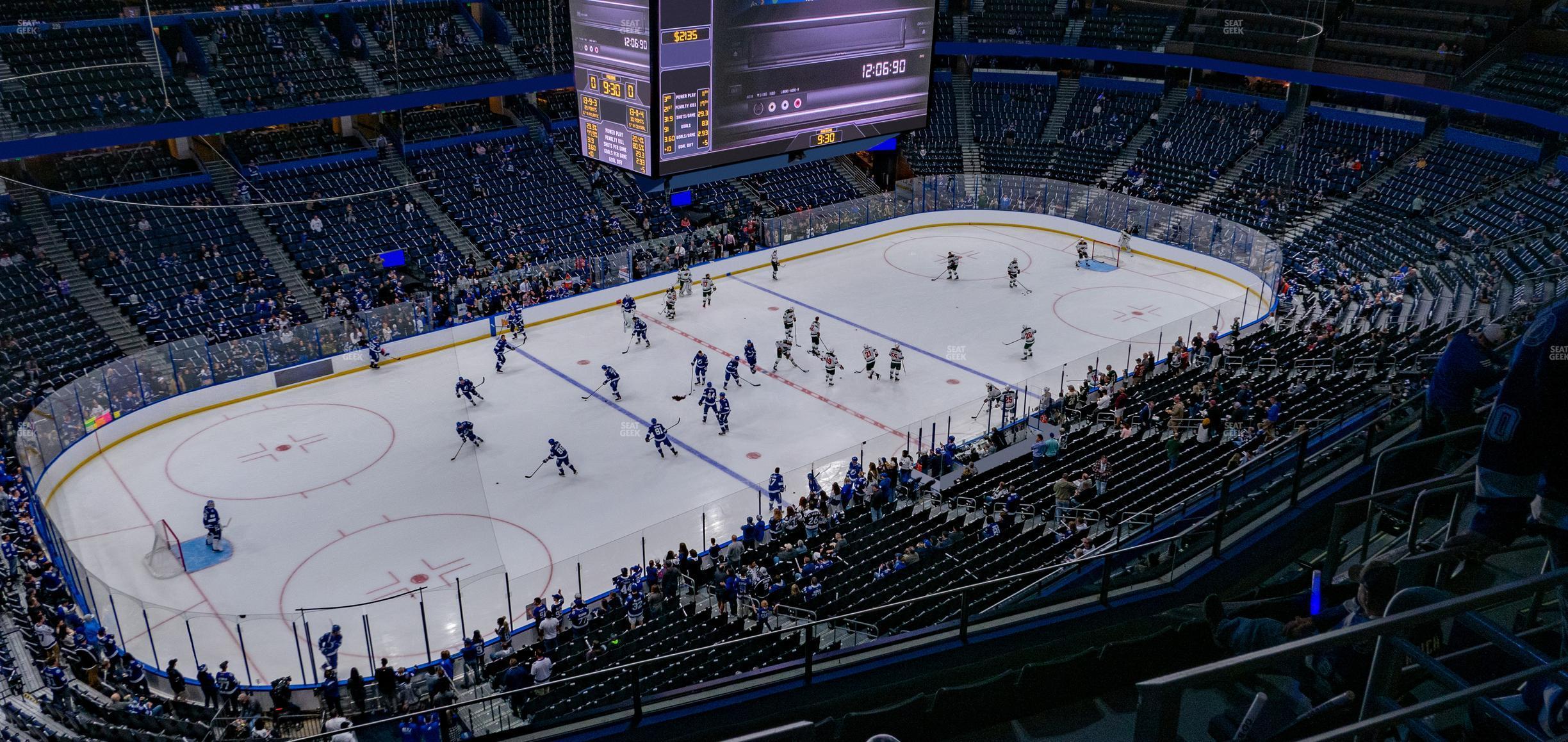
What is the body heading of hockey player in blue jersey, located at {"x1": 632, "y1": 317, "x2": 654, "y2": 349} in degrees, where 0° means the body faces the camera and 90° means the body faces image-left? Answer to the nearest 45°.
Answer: approximately 90°

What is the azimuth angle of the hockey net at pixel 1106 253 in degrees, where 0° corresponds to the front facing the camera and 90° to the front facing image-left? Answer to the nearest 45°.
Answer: approximately 45°

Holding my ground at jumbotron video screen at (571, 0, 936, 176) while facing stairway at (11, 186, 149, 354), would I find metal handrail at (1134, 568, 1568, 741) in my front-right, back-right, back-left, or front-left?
back-left

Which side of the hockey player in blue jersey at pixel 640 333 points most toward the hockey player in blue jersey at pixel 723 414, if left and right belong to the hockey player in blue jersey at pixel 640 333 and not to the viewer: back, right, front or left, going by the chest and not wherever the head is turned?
left

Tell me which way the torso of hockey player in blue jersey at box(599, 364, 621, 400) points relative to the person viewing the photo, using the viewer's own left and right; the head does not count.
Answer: facing to the left of the viewer

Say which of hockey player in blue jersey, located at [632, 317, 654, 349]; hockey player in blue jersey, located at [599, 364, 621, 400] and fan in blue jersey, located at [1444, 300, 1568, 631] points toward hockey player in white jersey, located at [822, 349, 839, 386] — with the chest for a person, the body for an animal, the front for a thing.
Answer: the fan in blue jersey

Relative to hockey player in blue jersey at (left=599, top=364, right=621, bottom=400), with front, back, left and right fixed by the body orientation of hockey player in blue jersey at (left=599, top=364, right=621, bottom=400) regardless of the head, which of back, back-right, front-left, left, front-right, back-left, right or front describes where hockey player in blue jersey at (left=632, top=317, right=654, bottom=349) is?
right

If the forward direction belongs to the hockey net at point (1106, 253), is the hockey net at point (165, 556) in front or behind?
in front

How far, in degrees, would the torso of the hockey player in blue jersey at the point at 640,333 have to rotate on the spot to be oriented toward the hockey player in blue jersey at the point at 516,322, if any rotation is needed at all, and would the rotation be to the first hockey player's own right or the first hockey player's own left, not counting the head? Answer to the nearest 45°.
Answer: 0° — they already face them

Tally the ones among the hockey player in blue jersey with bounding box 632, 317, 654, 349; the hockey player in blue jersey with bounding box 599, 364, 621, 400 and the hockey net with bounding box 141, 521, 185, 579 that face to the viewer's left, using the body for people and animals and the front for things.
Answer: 2

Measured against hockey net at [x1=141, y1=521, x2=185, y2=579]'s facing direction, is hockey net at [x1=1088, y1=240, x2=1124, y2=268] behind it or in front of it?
in front

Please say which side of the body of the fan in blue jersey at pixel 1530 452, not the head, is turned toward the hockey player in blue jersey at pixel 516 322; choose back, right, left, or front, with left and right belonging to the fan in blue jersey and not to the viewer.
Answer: front

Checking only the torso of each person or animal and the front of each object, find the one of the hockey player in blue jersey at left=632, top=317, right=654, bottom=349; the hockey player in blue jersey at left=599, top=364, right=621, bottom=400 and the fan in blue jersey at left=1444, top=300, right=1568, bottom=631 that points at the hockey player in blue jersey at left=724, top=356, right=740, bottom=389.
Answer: the fan in blue jersey

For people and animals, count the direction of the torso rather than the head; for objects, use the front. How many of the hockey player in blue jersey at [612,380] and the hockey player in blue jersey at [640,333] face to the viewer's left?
2

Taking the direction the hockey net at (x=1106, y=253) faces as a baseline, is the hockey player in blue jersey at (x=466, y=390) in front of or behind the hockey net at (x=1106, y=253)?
in front
